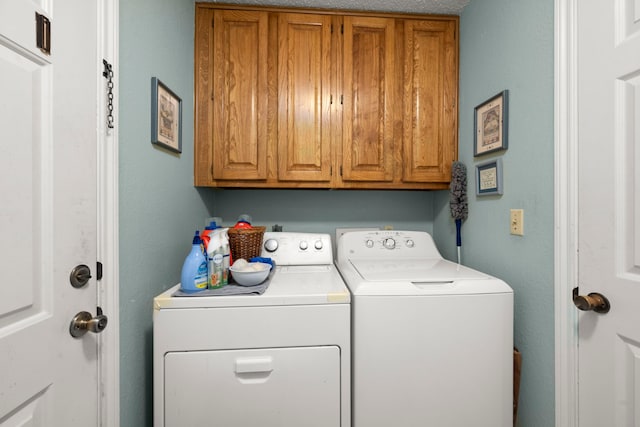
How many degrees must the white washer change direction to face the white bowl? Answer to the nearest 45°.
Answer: approximately 90° to its right

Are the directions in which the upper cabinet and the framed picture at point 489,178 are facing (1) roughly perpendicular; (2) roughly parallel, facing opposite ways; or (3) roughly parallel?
roughly perpendicular

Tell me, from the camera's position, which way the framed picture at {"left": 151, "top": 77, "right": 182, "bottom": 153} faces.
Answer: facing the viewer and to the right of the viewer

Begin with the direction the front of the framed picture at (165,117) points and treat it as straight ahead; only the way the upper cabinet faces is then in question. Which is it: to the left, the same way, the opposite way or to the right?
to the right

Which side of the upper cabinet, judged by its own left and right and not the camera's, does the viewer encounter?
front

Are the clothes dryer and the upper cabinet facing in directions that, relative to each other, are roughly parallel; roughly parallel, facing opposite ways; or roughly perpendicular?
roughly parallel

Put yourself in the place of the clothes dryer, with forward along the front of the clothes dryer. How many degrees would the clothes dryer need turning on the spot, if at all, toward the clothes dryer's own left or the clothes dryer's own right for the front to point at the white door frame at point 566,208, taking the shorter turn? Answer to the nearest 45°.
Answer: approximately 90° to the clothes dryer's own left

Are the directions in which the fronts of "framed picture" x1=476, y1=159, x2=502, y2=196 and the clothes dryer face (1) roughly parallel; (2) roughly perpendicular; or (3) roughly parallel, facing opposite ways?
roughly perpendicular

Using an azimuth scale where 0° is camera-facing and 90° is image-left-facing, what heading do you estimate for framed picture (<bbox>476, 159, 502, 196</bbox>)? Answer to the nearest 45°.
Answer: approximately 45°

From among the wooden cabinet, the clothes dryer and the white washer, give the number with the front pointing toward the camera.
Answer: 3

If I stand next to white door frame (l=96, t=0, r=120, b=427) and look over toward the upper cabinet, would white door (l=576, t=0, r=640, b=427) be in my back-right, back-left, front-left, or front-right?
front-right

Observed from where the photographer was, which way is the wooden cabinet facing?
facing the viewer

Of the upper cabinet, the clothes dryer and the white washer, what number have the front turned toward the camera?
3

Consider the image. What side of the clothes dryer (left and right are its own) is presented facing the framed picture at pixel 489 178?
left
